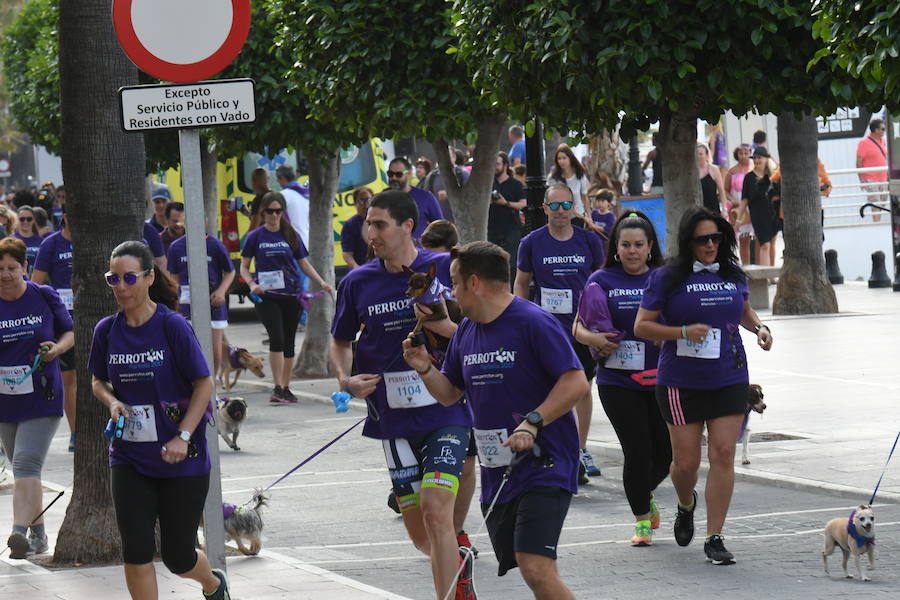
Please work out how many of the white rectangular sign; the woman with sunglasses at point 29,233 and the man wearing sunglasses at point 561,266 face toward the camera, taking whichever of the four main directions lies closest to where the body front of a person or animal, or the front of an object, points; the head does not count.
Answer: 3

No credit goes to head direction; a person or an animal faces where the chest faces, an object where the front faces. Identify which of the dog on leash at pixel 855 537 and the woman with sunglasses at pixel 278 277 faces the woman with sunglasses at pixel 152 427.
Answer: the woman with sunglasses at pixel 278 277

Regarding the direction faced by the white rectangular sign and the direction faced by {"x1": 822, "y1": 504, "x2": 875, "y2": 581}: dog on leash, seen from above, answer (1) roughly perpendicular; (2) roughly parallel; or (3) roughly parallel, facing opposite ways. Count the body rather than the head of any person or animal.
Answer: roughly parallel

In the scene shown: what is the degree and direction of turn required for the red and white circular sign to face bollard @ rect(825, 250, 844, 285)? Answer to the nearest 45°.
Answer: approximately 135° to its left

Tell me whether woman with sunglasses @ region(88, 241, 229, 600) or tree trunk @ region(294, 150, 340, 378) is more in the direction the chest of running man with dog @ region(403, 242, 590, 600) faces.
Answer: the woman with sunglasses

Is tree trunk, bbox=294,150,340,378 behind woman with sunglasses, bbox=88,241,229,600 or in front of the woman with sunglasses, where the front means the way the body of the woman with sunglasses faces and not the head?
behind

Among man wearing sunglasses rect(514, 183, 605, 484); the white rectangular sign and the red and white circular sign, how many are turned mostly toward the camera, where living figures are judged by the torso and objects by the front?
3

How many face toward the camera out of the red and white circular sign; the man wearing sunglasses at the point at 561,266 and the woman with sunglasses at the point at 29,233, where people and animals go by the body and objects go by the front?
3

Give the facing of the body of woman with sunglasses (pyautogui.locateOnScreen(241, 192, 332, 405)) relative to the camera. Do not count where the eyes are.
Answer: toward the camera

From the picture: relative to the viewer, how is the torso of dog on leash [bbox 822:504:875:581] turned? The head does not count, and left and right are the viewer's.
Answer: facing the viewer and to the right of the viewer

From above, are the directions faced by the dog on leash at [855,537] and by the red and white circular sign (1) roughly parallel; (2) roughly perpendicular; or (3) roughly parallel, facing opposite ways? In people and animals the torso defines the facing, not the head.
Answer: roughly parallel

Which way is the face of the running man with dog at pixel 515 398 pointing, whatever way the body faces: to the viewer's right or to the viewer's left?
to the viewer's left

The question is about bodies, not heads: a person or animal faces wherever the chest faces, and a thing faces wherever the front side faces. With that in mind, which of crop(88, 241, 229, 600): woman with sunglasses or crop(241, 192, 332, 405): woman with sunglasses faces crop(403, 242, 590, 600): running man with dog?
crop(241, 192, 332, 405): woman with sunglasses

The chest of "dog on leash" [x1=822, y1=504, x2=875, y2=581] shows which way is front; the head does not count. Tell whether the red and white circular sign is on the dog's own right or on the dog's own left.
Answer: on the dog's own right

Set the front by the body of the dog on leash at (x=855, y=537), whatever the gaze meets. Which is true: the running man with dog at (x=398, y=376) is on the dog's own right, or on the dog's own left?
on the dog's own right
